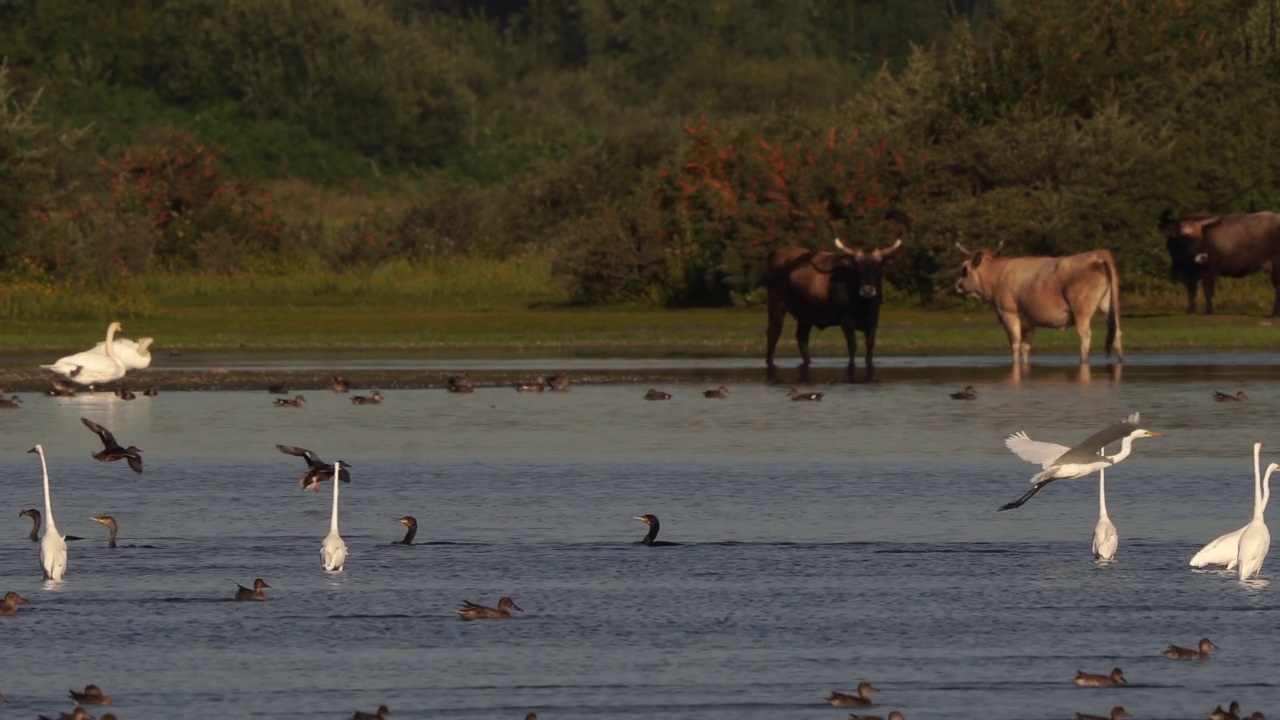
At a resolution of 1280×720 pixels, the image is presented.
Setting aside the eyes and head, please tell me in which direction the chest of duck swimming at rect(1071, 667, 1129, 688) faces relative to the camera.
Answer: to the viewer's right

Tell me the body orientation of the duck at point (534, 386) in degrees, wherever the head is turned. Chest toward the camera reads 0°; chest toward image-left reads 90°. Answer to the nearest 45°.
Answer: approximately 270°

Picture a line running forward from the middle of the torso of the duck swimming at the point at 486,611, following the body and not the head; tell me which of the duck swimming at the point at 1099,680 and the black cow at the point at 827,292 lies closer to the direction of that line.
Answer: the duck swimming

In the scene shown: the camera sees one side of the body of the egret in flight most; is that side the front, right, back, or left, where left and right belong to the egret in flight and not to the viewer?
right

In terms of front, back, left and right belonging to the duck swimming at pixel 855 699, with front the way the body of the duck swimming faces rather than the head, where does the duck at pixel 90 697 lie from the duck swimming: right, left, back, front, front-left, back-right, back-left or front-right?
back

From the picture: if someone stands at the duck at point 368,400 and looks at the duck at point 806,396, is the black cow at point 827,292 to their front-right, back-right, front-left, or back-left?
front-left

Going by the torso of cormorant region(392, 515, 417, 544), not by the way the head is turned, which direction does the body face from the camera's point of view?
to the viewer's left

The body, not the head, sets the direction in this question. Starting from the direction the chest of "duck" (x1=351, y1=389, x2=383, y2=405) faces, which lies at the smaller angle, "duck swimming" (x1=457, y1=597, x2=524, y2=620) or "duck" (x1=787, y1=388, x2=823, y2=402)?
the duck

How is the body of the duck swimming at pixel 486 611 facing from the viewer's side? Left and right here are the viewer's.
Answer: facing to the right of the viewer

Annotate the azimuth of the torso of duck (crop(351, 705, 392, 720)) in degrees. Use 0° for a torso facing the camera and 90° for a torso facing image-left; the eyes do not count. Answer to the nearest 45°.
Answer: approximately 270°

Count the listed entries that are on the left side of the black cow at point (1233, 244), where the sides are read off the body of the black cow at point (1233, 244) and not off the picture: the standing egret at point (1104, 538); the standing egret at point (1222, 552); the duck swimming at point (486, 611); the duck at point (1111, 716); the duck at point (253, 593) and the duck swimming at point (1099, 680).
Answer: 6

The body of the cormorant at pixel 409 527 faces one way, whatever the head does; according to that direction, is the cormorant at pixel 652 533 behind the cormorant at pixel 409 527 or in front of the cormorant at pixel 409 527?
behind

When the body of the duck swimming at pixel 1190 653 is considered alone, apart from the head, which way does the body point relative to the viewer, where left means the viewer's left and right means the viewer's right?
facing to the right of the viewer

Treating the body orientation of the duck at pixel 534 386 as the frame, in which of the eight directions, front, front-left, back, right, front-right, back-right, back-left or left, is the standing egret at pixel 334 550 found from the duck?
right

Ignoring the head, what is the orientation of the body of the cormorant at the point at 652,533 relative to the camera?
to the viewer's left

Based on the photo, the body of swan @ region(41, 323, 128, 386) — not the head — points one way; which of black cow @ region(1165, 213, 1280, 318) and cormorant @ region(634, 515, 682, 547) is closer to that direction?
the black cow

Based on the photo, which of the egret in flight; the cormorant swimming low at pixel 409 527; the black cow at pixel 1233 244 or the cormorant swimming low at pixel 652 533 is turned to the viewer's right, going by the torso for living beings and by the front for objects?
the egret in flight
